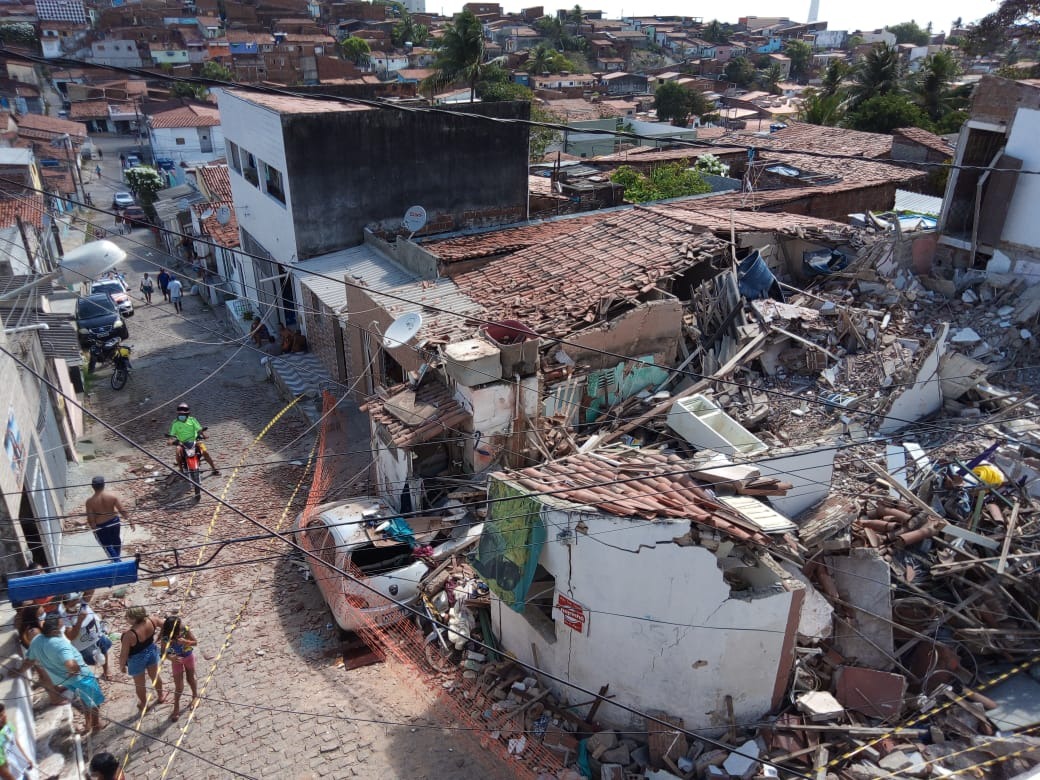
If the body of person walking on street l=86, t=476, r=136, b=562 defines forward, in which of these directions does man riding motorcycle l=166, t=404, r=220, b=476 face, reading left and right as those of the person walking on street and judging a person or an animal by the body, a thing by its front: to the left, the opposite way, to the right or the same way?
the opposite way

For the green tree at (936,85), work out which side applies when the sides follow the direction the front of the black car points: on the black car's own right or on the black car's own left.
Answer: on the black car's own left

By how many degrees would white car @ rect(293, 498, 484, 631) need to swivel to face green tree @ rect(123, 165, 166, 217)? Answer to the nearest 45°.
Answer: approximately 45° to its right

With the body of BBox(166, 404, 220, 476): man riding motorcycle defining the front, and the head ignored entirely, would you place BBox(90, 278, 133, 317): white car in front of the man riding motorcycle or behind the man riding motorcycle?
behind

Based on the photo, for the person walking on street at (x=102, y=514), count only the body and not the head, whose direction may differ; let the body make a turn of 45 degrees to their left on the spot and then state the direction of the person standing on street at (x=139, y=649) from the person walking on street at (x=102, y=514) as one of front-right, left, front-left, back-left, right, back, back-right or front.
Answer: back-left

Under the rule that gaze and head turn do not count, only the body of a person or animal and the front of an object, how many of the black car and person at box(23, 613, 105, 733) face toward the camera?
1

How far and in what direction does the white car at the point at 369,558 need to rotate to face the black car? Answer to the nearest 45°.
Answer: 0° — it already faces it

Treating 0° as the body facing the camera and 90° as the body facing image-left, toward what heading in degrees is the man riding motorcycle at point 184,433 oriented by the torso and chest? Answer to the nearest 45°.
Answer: approximately 0°

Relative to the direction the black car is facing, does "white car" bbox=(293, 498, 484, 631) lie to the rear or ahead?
ahead

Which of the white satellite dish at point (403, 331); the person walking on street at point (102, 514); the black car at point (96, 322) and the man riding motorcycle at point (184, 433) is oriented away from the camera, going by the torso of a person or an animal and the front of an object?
the person walking on street

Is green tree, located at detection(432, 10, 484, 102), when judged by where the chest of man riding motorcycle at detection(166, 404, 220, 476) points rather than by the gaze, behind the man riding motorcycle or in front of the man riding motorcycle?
behind

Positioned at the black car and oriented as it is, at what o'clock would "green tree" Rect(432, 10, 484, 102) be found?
The green tree is roughly at 8 o'clock from the black car.

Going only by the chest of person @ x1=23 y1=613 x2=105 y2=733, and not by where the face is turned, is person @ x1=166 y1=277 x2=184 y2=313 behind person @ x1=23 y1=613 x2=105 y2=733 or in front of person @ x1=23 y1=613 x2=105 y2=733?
in front

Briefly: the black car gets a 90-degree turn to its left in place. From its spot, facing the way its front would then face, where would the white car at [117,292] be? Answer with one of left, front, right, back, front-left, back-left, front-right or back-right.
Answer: left

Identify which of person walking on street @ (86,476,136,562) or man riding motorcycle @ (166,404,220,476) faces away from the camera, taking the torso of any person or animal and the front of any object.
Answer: the person walking on street

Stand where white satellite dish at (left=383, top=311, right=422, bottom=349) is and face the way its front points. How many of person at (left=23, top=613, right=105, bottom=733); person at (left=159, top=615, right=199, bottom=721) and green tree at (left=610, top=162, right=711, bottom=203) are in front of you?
2

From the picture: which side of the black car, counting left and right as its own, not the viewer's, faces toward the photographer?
front
